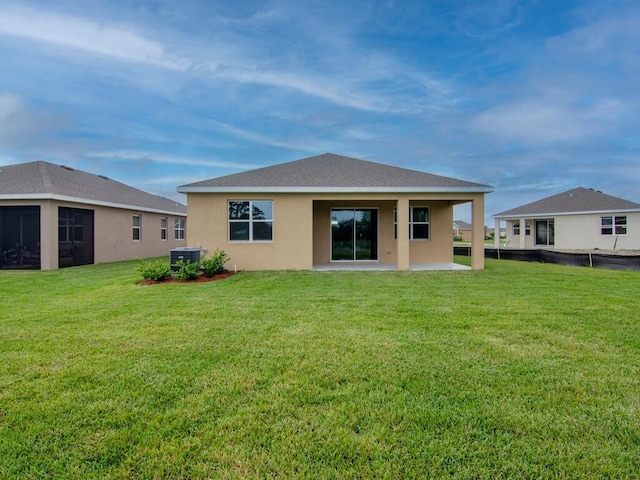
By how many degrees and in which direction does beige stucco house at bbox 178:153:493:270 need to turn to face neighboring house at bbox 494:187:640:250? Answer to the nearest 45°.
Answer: approximately 45° to its right

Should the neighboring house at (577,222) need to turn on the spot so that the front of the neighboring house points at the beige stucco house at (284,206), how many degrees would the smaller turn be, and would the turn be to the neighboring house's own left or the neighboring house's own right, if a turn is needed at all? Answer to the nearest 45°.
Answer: approximately 135° to the neighboring house's own left

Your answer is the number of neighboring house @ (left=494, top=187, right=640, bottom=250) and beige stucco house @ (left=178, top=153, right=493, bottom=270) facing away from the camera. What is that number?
2

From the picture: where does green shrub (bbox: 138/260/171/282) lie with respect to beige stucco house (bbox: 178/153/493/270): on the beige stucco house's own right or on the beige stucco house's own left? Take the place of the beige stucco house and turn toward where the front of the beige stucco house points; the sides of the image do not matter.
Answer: on the beige stucco house's own left

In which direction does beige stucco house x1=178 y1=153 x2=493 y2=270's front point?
away from the camera

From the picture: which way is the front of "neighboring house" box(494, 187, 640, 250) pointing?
away from the camera

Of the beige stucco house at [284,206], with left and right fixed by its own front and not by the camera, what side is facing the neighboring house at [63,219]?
left

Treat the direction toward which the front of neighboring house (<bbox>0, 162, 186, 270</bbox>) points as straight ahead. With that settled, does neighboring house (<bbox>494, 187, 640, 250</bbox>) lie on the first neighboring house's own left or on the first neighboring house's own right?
on the first neighboring house's own right

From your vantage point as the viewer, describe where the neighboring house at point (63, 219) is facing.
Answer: facing away from the viewer and to the right of the viewer

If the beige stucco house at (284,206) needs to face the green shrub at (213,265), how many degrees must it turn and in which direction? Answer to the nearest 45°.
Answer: approximately 135° to its left
